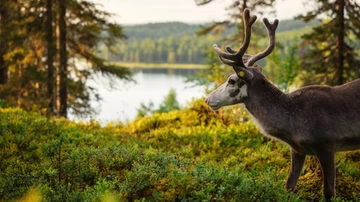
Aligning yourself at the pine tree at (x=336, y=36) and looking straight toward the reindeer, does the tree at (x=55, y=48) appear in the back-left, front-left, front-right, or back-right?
front-right

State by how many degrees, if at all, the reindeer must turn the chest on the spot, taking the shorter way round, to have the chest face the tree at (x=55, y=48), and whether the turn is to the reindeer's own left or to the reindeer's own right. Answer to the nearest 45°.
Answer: approximately 45° to the reindeer's own right

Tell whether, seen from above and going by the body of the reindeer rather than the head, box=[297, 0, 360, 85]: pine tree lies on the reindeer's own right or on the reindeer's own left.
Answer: on the reindeer's own right

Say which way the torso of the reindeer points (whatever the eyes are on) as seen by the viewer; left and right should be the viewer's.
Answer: facing to the left of the viewer

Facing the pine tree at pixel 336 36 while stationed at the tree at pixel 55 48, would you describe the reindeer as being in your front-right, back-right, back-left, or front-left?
front-right
